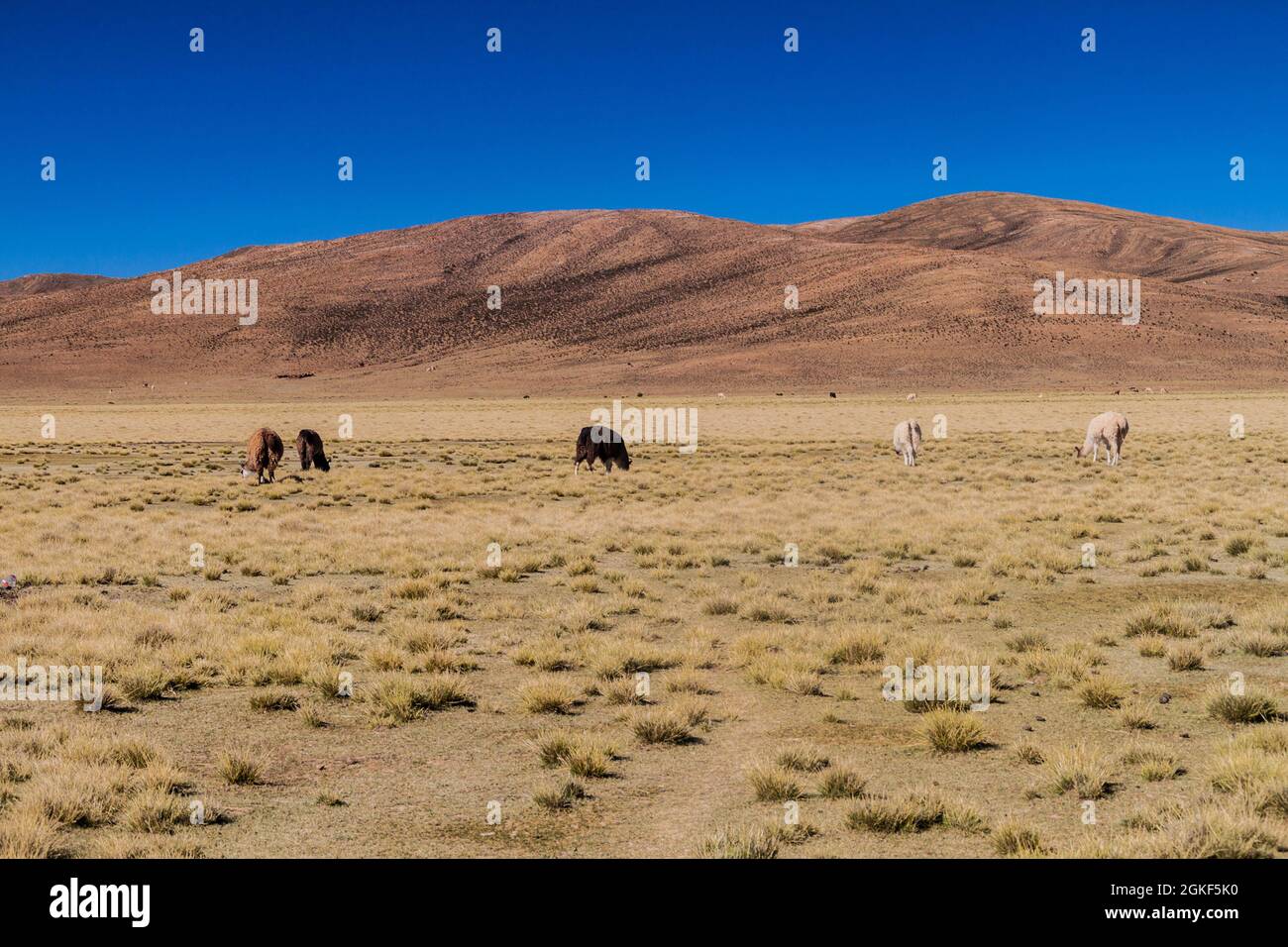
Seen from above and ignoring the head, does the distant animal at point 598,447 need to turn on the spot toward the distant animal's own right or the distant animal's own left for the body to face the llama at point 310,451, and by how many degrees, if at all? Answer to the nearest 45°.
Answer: approximately 180°

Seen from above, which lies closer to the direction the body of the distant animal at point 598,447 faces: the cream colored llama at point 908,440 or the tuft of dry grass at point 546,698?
the cream colored llama

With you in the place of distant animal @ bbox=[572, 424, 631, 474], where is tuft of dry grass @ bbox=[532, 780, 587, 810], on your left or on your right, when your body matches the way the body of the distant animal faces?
on your right

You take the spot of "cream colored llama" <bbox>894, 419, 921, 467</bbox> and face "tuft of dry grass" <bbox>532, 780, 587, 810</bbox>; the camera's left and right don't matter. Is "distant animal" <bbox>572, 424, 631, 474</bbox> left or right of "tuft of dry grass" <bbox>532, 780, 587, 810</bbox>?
right

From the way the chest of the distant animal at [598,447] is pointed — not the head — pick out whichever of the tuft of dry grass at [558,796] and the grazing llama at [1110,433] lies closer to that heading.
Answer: the grazing llama

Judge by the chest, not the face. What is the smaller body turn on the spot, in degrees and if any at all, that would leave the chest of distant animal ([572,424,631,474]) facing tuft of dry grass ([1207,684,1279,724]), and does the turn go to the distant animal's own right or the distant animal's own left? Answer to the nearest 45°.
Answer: approximately 90° to the distant animal's own right

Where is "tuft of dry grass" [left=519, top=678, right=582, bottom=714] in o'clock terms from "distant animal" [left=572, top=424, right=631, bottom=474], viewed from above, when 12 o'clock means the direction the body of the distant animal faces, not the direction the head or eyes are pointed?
The tuft of dry grass is roughly at 3 o'clock from the distant animal.

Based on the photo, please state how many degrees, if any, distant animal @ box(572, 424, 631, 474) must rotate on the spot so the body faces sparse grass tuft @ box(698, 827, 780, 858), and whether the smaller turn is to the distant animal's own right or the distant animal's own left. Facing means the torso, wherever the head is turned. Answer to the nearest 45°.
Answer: approximately 90° to the distant animal's own right

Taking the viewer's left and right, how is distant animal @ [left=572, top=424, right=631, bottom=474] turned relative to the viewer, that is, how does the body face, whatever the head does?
facing to the right of the viewer

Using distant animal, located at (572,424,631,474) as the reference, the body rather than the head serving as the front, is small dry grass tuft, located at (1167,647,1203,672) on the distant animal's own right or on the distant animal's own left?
on the distant animal's own right

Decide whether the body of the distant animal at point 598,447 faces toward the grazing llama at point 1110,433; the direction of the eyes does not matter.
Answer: yes
